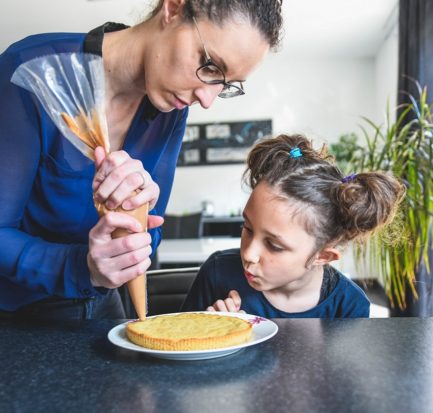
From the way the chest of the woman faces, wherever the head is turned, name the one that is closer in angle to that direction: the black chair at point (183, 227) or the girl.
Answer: the girl

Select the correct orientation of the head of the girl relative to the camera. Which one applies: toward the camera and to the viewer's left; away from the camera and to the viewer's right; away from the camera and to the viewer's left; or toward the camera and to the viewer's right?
toward the camera and to the viewer's left

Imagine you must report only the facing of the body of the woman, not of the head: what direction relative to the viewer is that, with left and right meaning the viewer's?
facing the viewer and to the right of the viewer

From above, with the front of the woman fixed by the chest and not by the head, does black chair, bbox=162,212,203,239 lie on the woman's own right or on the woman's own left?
on the woman's own left

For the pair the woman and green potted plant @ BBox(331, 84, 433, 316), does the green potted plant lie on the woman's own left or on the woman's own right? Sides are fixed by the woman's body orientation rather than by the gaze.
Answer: on the woman's own left

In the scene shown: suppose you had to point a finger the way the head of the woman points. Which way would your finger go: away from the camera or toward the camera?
toward the camera
